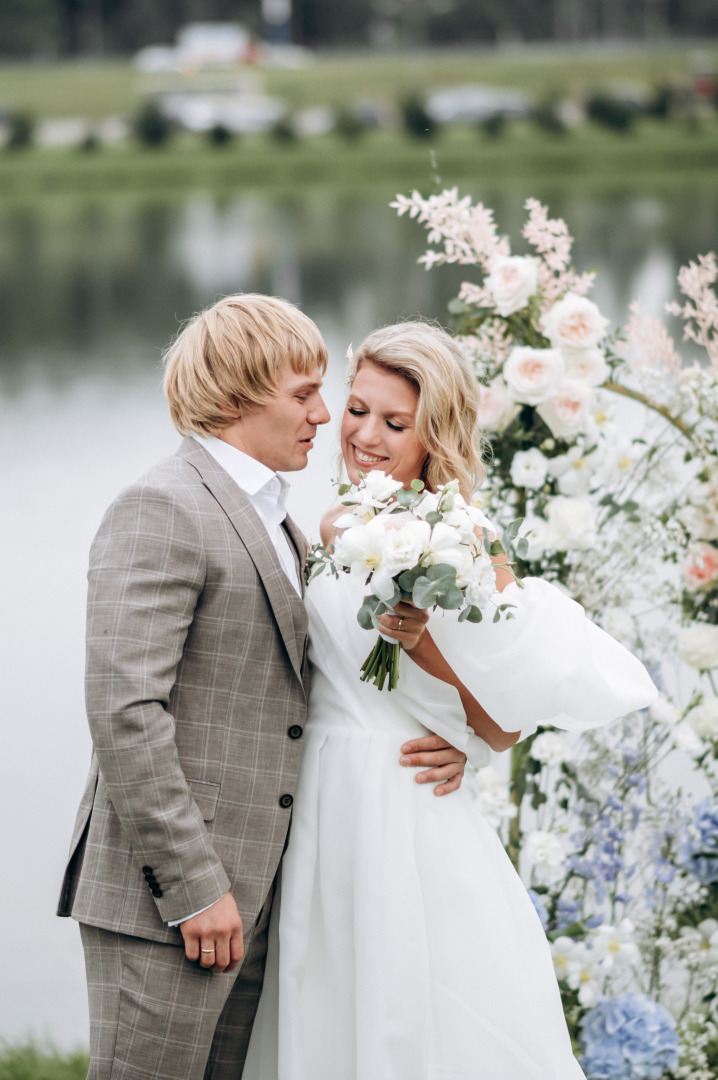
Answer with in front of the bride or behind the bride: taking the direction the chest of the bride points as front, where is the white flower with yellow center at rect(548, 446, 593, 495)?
behind

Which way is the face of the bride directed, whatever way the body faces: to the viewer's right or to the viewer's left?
to the viewer's left

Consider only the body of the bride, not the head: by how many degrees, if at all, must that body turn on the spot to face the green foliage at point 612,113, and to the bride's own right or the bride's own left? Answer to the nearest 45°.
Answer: approximately 135° to the bride's own right

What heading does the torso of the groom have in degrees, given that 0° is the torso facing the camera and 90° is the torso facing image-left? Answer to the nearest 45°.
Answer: approximately 270°

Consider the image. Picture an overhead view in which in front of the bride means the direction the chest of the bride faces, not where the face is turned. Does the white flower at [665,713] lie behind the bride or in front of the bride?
behind

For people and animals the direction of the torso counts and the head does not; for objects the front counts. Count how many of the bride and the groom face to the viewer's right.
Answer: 1

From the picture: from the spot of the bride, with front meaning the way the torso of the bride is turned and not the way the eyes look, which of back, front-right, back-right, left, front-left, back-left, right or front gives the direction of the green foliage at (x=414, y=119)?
back-right

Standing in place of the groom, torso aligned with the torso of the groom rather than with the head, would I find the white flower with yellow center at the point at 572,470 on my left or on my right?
on my left

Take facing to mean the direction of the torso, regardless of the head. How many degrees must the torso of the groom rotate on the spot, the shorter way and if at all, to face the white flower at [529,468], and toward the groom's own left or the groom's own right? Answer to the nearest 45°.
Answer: approximately 45° to the groom's own left

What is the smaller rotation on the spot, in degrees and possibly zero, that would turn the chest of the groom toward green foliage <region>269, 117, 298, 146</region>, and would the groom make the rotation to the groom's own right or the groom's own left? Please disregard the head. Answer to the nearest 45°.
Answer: approximately 90° to the groom's own left
